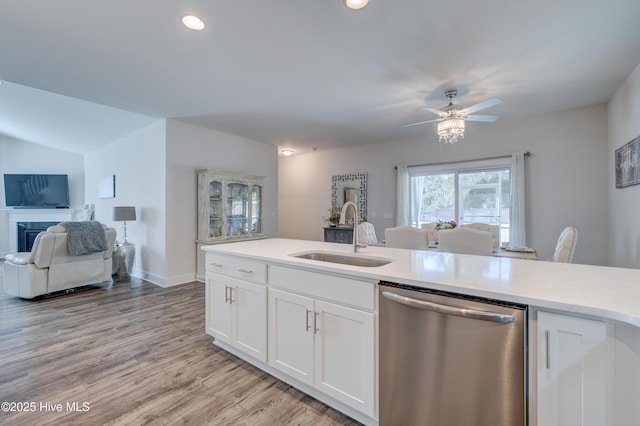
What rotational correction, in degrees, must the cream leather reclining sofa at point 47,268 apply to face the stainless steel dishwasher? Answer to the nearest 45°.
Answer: approximately 135° to its left

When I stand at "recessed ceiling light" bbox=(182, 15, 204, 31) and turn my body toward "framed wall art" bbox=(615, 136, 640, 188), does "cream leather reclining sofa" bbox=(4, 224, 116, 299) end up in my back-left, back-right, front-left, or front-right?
back-left

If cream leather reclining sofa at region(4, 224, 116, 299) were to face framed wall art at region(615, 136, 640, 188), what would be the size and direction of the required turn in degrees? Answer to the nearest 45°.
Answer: approximately 180°

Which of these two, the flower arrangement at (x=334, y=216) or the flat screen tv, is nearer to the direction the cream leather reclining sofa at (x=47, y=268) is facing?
the flat screen tv

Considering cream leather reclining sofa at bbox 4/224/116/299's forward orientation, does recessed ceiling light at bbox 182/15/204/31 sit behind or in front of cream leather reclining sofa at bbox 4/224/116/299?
behind

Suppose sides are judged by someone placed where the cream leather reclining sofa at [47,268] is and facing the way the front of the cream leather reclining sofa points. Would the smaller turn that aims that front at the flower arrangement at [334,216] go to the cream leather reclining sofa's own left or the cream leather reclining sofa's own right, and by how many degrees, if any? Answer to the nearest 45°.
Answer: approximately 135° to the cream leather reclining sofa's own right

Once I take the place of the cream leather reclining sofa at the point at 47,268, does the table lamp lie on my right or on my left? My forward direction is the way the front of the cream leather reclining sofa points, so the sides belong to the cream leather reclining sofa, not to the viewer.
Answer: on my right

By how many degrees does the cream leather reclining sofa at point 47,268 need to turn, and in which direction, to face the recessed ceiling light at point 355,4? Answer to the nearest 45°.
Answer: approximately 135° to its left

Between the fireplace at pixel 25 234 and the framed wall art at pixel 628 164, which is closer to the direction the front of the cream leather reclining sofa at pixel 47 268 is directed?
the fireplace

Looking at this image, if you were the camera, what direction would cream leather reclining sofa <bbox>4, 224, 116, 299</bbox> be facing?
facing away from the viewer and to the left of the viewer
